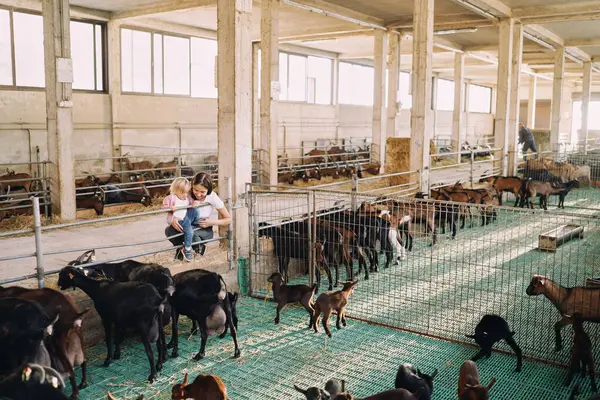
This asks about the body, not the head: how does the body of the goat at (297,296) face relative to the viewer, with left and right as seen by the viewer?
facing to the left of the viewer

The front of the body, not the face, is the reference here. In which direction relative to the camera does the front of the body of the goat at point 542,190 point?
to the viewer's right

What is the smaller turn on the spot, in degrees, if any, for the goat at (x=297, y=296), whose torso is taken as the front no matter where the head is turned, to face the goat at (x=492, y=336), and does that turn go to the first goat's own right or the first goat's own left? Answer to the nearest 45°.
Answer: approximately 135° to the first goat's own left

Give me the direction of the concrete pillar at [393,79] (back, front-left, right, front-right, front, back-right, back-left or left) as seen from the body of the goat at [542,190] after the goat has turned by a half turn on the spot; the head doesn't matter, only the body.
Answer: front-right

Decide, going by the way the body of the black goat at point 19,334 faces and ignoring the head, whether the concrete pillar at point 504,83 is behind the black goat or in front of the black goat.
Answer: behind

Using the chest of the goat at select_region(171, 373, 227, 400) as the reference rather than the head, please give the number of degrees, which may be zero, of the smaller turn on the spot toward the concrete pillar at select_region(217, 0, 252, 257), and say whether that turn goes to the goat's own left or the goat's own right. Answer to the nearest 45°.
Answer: approximately 90° to the goat's own right

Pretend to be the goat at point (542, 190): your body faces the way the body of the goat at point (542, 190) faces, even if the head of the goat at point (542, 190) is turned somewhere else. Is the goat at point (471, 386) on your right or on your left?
on your right

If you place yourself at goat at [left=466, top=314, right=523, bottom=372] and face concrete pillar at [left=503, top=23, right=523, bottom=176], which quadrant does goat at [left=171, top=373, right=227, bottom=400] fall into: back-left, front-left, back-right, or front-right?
back-left

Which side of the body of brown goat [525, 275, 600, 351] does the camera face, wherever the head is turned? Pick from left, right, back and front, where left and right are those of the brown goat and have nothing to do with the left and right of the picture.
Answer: left

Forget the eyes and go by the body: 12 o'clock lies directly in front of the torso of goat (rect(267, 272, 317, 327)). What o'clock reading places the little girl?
The little girl is roughly at 1 o'clock from the goat.
